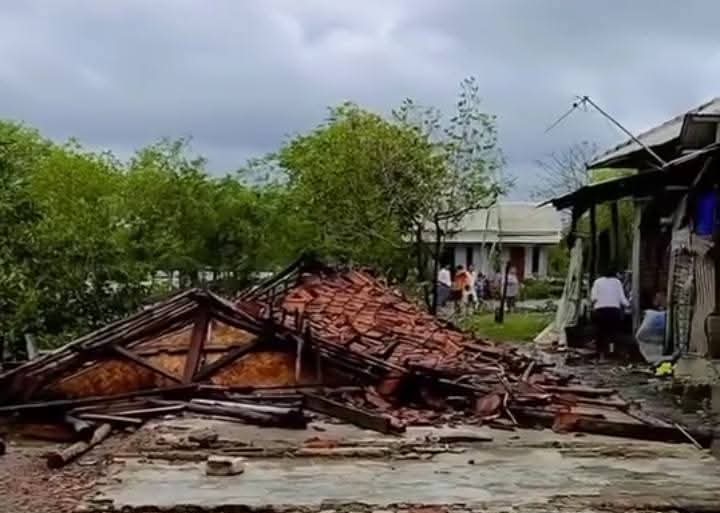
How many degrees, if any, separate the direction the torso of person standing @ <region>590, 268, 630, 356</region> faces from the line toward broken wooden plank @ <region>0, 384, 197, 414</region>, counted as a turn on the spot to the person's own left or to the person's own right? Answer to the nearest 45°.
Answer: approximately 135° to the person's own left

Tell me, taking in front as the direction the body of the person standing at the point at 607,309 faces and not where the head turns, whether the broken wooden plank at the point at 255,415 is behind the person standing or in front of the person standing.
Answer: behind

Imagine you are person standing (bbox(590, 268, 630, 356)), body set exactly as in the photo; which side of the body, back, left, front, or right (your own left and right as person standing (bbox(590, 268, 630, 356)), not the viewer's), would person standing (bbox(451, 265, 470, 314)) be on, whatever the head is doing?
front

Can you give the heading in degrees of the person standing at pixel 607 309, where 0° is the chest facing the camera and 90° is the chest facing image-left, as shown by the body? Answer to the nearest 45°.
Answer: approximately 180°

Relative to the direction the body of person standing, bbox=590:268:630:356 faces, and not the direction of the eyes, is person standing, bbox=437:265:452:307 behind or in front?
in front

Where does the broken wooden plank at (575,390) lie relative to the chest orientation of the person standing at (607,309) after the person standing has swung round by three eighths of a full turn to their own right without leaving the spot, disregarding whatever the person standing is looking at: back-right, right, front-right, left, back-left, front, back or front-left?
front-right

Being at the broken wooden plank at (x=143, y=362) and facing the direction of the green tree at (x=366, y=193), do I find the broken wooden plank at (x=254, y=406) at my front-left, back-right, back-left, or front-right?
back-right

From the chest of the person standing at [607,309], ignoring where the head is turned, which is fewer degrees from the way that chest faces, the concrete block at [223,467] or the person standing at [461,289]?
the person standing

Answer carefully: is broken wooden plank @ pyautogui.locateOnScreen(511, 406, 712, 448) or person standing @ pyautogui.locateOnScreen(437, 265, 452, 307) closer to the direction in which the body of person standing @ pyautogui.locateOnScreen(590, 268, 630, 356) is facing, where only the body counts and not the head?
the person standing

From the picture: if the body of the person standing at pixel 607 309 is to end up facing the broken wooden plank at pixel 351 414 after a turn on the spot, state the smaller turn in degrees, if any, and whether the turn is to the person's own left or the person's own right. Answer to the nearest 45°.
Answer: approximately 180°

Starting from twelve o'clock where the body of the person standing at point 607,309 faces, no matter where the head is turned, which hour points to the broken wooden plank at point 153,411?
The broken wooden plank is roughly at 7 o'clock from the person standing.

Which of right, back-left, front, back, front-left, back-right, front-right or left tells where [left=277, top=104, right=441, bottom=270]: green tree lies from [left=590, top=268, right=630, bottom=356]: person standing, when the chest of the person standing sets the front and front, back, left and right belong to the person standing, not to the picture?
front-left

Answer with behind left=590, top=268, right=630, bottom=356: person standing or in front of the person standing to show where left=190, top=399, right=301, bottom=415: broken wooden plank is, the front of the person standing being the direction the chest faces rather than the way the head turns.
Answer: behind

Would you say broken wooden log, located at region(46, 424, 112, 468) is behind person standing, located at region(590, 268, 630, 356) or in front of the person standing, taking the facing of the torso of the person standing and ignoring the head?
behind
